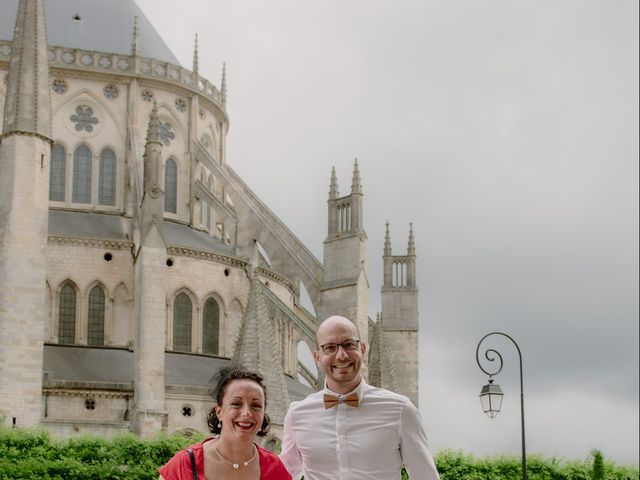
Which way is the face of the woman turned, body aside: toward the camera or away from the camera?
toward the camera

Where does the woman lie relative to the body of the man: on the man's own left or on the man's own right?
on the man's own right

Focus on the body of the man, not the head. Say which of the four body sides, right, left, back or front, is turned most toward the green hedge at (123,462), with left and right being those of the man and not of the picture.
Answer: back

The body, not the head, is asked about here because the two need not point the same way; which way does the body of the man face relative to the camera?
toward the camera

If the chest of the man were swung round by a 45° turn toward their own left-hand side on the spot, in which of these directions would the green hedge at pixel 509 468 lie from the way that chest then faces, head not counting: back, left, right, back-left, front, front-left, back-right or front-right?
back-left
